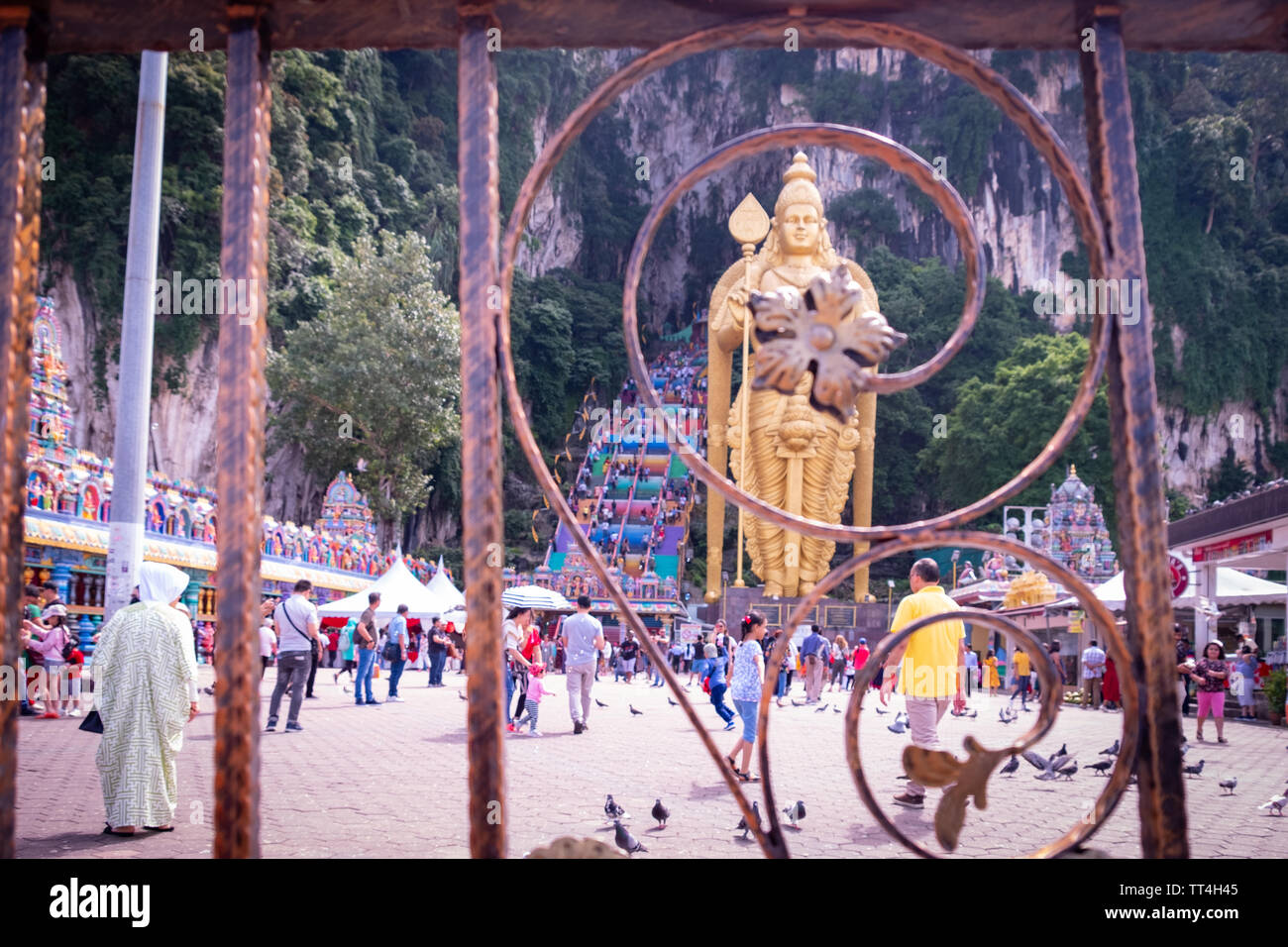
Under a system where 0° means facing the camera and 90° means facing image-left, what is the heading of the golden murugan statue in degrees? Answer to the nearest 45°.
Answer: approximately 0°

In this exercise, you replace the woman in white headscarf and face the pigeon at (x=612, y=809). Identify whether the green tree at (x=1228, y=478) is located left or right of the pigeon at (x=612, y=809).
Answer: left

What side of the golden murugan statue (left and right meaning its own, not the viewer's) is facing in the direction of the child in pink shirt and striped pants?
front

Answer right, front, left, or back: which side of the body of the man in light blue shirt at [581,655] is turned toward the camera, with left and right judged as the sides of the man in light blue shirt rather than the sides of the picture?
back
